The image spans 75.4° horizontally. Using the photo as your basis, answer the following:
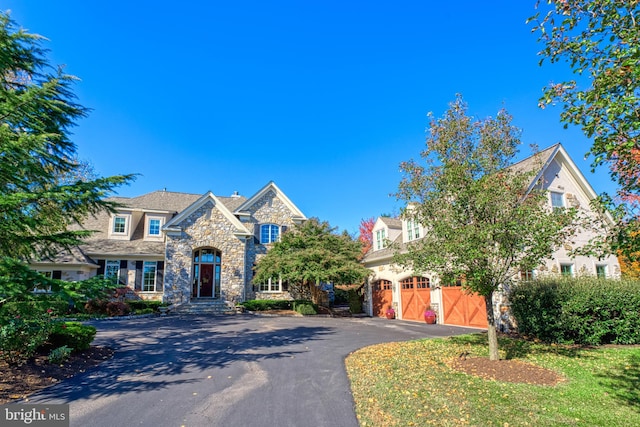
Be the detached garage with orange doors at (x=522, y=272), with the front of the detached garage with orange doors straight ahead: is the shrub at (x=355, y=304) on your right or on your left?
on your right

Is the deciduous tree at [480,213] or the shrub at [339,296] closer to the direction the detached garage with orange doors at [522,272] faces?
the deciduous tree

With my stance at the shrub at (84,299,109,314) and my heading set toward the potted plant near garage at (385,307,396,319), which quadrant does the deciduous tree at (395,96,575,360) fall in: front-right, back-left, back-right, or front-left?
front-right

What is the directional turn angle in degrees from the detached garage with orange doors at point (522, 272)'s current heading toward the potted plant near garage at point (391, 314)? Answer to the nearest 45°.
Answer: approximately 45° to its right

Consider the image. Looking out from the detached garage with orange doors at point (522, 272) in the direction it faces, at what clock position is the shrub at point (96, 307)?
The shrub is roughly at 1 o'clock from the detached garage with orange doors.

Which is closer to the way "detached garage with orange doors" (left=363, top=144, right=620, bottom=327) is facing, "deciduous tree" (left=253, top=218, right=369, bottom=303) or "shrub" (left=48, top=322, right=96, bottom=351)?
the shrub

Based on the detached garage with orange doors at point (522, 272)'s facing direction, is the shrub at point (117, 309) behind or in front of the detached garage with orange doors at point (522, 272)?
in front

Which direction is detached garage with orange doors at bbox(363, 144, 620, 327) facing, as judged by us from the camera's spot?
facing the viewer and to the left of the viewer

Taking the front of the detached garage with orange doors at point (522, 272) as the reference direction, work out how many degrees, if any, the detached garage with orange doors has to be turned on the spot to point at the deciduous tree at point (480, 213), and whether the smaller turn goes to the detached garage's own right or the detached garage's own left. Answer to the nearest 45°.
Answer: approximately 45° to the detached garage's own left

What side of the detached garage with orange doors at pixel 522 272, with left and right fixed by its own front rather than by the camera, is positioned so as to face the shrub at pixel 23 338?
front

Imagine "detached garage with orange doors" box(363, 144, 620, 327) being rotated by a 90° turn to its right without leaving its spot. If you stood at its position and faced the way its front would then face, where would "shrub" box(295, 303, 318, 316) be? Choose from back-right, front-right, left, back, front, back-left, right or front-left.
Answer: front-left

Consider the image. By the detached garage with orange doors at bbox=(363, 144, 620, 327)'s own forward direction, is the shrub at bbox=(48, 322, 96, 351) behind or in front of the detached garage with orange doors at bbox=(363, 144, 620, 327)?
in front

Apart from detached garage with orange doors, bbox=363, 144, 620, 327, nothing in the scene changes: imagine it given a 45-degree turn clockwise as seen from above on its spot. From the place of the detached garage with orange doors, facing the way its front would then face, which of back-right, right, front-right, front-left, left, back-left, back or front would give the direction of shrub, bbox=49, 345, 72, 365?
front-left
